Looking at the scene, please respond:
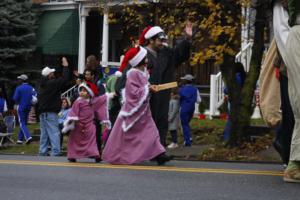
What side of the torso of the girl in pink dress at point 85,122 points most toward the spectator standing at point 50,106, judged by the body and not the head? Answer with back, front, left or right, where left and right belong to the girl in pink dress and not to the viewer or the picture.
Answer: back

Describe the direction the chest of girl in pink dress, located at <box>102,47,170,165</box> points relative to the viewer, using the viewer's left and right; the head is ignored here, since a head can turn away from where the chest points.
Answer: facing to the right of the viewer

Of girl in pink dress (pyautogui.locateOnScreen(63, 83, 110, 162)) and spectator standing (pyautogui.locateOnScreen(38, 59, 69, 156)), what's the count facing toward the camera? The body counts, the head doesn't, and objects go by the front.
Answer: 1

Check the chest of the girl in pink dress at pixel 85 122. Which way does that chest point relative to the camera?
toward the camera
